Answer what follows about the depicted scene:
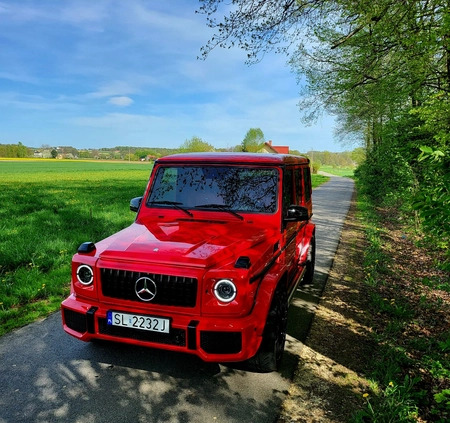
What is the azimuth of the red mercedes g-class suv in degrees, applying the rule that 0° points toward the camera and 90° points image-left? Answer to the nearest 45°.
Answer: approximately 45°
